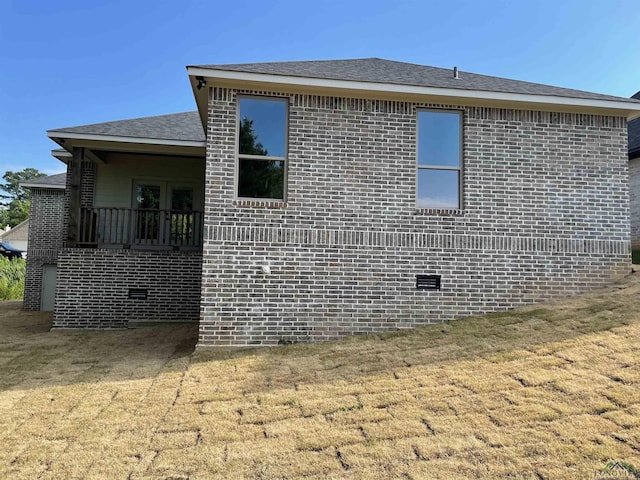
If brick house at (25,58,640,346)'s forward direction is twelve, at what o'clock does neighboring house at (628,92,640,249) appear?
The neighboring house is roughly at 2 o'clock from the brick house.

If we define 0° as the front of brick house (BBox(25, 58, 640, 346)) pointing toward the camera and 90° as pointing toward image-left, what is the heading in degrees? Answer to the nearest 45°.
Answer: approximately 180°

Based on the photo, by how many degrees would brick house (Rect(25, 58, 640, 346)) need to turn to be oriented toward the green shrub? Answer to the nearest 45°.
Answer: approximately 45° to its left
